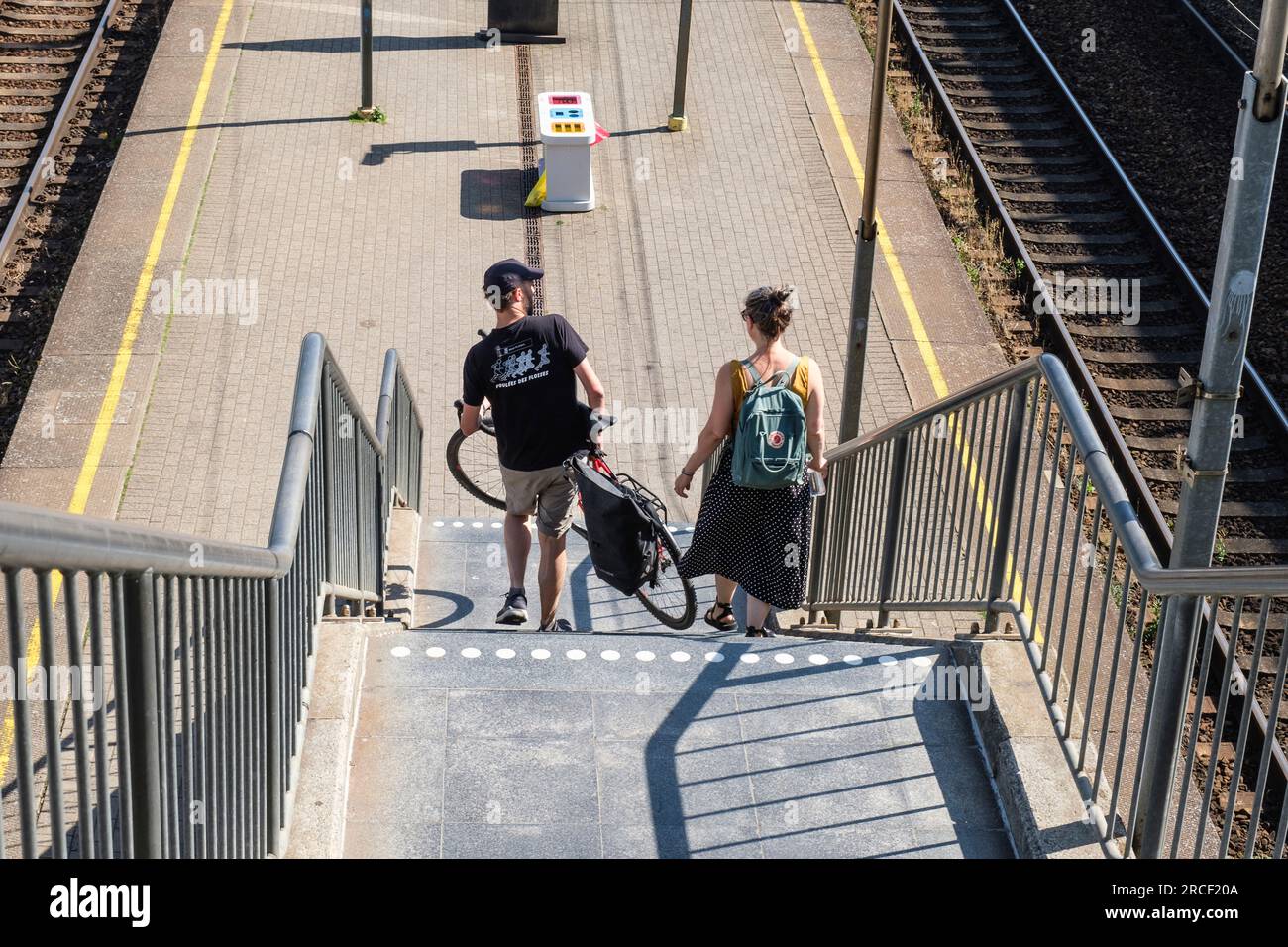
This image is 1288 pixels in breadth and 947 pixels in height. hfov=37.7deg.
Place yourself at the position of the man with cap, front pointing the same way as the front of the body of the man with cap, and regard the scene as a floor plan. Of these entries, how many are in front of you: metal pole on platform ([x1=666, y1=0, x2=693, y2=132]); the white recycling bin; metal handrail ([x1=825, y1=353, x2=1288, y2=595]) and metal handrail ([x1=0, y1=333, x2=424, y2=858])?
2

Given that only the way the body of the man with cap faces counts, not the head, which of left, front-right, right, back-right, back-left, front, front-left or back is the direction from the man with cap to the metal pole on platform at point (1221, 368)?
back-right

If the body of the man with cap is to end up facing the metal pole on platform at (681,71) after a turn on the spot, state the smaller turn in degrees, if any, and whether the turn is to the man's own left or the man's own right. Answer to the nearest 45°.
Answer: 0° — they already face it

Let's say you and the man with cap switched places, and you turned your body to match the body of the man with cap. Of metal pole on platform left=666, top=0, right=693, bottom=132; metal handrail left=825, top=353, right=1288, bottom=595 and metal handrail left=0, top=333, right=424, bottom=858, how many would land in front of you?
1

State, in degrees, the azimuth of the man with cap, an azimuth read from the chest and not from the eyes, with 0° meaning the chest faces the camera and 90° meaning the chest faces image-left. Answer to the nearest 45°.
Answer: approximately 180°

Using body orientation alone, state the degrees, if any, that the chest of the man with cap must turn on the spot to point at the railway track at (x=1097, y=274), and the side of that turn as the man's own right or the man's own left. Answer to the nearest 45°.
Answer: approximately 45° to the man's own right

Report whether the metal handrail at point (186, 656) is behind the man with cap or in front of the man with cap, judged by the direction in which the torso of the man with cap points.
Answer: behind

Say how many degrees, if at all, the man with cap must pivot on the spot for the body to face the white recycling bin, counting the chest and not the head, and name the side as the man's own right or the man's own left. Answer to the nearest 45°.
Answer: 0° — they already face it

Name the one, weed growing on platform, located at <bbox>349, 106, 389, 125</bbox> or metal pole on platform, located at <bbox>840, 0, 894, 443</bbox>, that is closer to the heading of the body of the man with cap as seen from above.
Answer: the weed growing on platform
